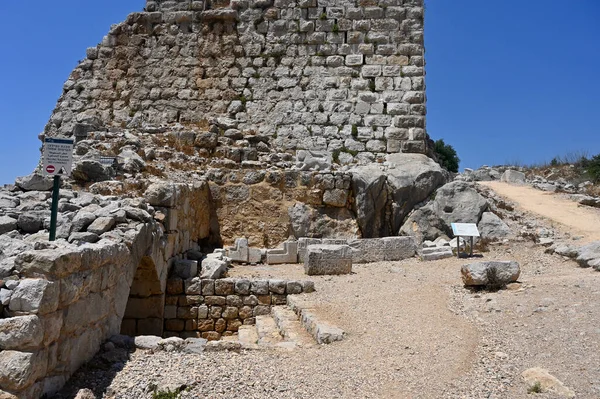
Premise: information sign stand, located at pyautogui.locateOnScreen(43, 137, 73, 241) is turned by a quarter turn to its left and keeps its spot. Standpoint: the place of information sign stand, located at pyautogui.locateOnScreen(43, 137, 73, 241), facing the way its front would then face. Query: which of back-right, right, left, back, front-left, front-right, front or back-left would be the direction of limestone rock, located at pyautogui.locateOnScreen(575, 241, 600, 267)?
front

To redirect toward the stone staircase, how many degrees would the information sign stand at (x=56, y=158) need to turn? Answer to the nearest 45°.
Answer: approximately 90° to its left

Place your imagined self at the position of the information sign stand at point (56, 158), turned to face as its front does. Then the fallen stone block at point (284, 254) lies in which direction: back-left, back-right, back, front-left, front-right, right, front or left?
back-left

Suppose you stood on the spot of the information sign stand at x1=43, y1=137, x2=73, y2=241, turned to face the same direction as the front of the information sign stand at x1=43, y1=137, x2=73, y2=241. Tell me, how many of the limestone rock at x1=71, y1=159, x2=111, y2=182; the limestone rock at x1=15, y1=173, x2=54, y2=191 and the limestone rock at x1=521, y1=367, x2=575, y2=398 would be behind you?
2

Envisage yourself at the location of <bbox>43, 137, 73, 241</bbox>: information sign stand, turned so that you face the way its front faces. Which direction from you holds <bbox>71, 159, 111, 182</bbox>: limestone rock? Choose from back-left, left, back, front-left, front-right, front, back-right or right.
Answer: back

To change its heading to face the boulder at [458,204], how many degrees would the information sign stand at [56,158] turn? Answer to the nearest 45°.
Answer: approximately 90° to its left

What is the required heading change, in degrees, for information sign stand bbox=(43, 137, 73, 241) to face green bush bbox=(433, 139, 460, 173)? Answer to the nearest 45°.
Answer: approximately 135° to its left

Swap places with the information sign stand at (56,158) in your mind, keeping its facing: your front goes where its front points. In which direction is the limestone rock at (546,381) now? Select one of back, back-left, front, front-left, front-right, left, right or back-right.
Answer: front-left

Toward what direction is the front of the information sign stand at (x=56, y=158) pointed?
toward the camera

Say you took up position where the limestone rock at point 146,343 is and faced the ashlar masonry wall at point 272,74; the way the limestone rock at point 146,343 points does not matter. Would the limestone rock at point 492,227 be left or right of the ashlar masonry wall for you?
right
